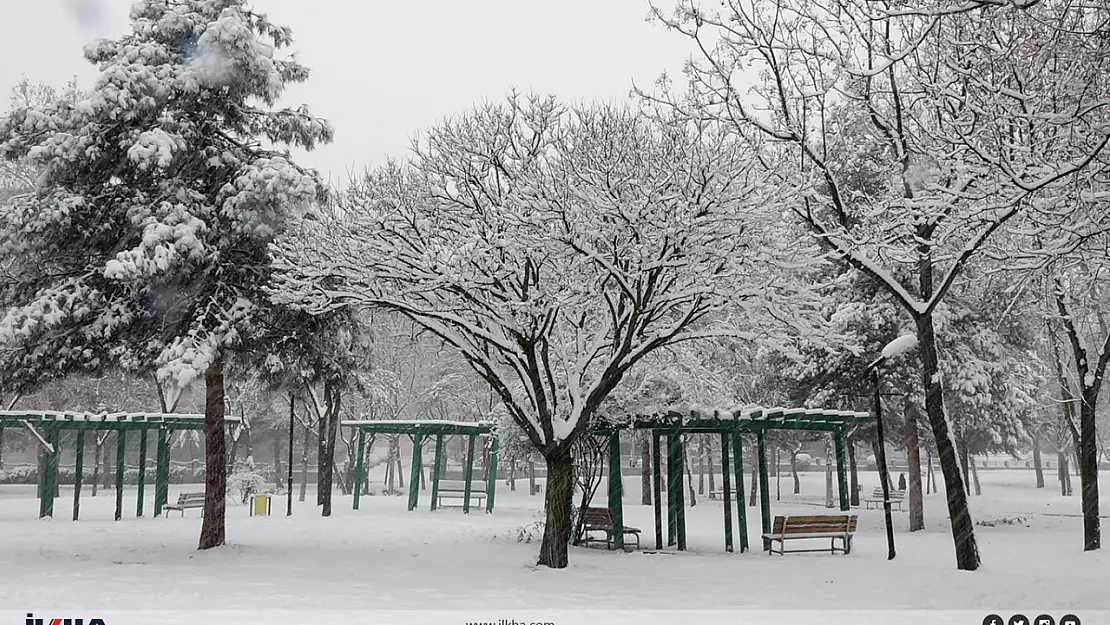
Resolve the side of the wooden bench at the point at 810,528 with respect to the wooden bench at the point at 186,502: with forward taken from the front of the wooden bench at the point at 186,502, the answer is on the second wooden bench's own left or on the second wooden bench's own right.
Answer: on the second wooden bench's own left

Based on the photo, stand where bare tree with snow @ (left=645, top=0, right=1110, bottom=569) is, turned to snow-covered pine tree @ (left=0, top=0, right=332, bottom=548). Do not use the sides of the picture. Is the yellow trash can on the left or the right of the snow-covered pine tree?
right
